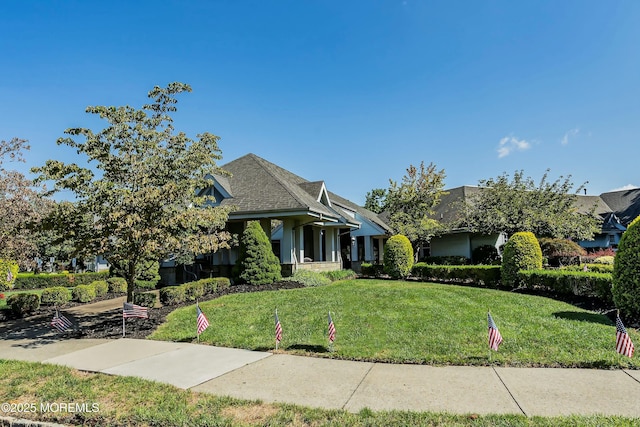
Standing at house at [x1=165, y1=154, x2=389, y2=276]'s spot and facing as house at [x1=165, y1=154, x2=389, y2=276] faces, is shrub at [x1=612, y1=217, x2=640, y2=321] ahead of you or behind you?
ahead

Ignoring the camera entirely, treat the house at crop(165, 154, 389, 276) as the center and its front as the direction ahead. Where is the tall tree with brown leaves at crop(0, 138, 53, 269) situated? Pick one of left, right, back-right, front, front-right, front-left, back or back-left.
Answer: right

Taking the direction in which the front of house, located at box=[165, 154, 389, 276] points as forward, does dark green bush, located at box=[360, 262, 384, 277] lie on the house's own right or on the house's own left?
on the house's own left

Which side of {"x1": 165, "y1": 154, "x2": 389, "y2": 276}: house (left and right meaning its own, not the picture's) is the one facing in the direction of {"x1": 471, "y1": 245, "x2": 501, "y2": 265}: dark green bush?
left
